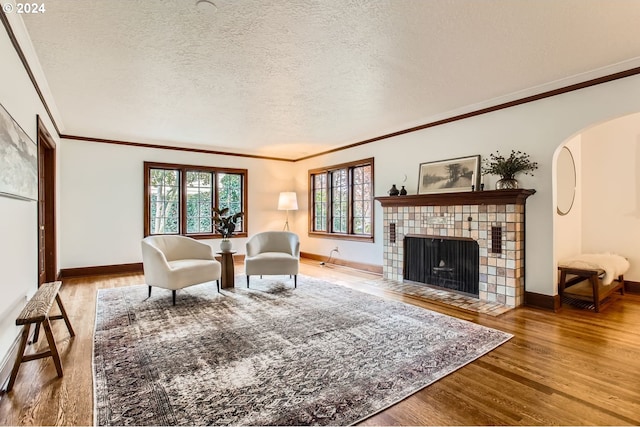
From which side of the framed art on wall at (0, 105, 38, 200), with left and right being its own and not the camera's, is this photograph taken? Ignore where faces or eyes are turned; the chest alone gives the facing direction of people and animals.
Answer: right

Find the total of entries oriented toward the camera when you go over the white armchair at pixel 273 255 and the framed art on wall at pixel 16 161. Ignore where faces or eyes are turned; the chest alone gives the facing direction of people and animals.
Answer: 1

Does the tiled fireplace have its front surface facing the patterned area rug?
yes

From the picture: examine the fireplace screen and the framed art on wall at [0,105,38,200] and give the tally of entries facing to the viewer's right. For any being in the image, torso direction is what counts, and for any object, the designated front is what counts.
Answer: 1

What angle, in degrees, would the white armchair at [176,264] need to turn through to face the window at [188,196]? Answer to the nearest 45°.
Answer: approximately 135° to its left

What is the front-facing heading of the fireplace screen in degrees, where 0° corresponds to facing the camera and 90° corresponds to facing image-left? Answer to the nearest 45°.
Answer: approximately 45°

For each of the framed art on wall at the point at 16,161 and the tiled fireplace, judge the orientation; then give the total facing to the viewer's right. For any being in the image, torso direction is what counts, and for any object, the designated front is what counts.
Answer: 1

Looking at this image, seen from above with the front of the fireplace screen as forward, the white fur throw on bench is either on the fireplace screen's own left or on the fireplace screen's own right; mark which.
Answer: on the fireplace screen's own left
